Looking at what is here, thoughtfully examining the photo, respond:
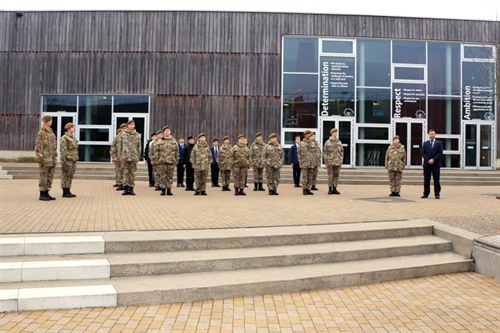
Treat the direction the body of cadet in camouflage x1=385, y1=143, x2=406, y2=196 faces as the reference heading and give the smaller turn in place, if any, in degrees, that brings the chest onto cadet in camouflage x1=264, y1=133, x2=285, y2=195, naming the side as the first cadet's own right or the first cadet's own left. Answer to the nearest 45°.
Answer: approximately 90° to the first cadet's own right

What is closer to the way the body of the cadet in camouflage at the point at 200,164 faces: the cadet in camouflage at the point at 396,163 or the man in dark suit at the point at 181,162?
the cadet in camouflage

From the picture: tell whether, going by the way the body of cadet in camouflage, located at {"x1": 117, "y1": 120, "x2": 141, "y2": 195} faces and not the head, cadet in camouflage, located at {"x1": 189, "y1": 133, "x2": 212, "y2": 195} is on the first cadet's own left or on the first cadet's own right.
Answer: on the first cadet's own left

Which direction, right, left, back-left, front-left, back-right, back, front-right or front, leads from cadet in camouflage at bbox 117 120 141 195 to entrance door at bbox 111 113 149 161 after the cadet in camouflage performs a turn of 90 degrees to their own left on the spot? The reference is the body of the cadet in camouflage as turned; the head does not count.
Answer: left

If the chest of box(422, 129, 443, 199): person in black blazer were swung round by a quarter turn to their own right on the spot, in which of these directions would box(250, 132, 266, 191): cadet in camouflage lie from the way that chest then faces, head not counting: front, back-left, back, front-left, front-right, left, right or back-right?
front

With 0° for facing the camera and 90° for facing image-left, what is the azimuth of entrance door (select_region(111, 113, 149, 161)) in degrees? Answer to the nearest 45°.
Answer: approximately 0°

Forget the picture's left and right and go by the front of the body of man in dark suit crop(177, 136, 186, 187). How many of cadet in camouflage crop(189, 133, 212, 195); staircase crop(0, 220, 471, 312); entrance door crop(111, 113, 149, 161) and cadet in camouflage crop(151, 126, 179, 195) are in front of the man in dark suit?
3

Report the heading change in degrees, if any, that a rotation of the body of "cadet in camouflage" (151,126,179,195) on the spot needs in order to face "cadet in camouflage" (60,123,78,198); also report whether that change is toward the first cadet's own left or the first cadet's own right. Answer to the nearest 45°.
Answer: approximately 90° to the first cadet's own right
